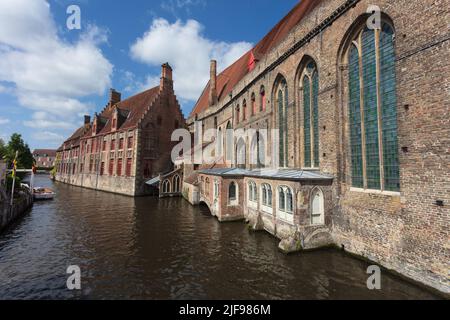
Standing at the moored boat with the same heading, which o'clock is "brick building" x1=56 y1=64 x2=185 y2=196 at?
The brick building is roughly at 12 o'clock from the moored boat.
